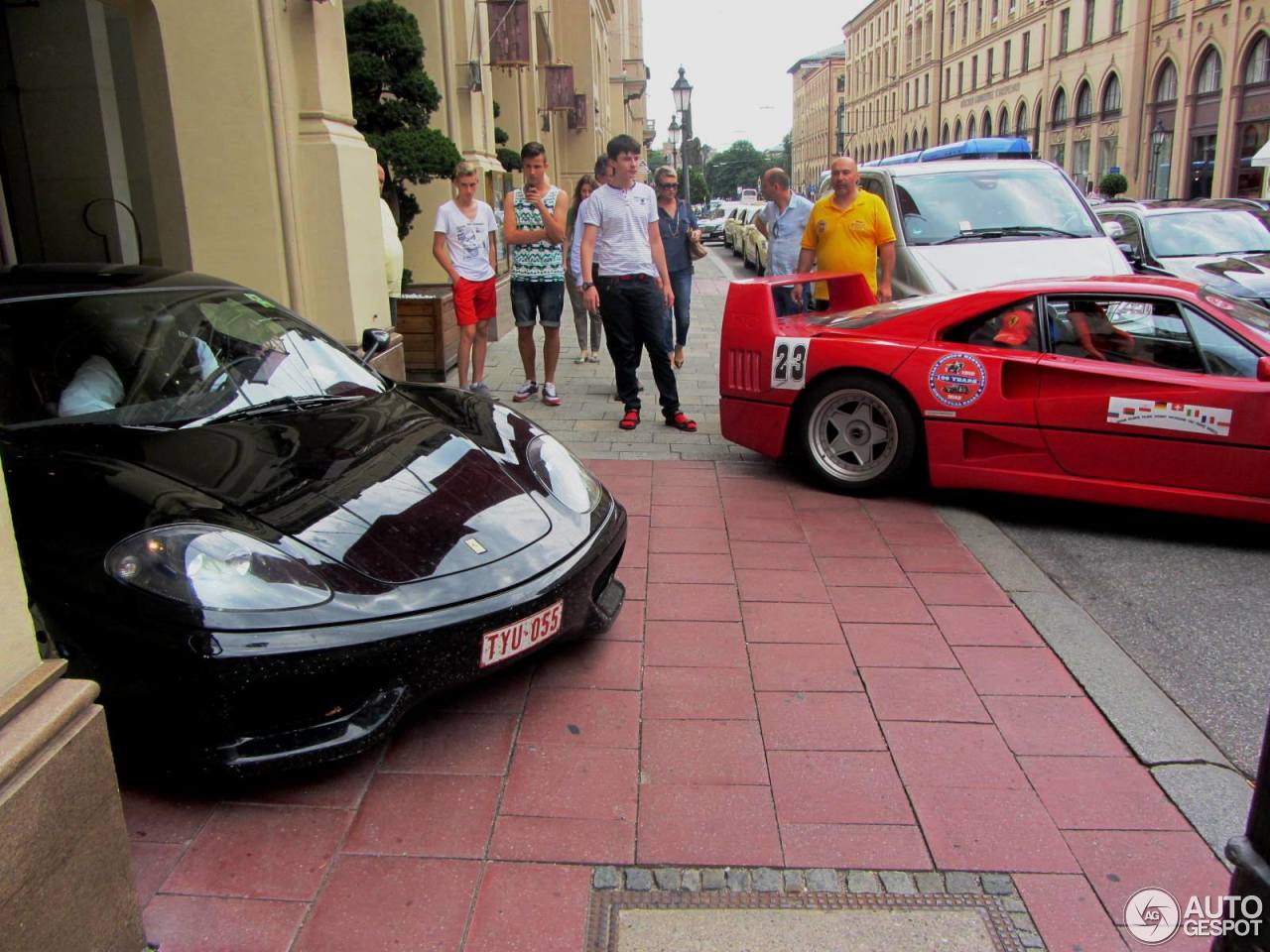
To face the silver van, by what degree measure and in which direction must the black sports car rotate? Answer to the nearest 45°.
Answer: approximately 90° to its left

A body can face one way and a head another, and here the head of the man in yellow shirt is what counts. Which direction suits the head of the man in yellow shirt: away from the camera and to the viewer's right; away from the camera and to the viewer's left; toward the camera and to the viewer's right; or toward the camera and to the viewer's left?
toward the camera and to the viewer's left

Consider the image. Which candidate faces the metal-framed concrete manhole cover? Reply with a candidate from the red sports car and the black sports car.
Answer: the black sports car

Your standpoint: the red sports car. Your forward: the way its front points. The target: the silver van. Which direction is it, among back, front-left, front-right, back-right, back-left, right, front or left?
left

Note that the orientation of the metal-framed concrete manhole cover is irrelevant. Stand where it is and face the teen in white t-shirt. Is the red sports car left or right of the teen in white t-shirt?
right

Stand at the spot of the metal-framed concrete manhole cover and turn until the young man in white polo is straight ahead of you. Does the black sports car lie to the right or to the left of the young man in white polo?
left

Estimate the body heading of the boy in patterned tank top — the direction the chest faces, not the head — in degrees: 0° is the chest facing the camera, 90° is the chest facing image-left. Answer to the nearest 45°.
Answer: approximately 0°

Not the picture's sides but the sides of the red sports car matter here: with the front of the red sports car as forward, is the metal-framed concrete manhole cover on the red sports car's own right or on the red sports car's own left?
on the red sports car's own right

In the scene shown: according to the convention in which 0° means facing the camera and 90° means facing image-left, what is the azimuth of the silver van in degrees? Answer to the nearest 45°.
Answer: approximately 315°

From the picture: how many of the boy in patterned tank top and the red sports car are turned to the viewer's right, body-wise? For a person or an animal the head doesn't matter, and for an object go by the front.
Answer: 1

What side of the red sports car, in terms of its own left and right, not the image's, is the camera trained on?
right
